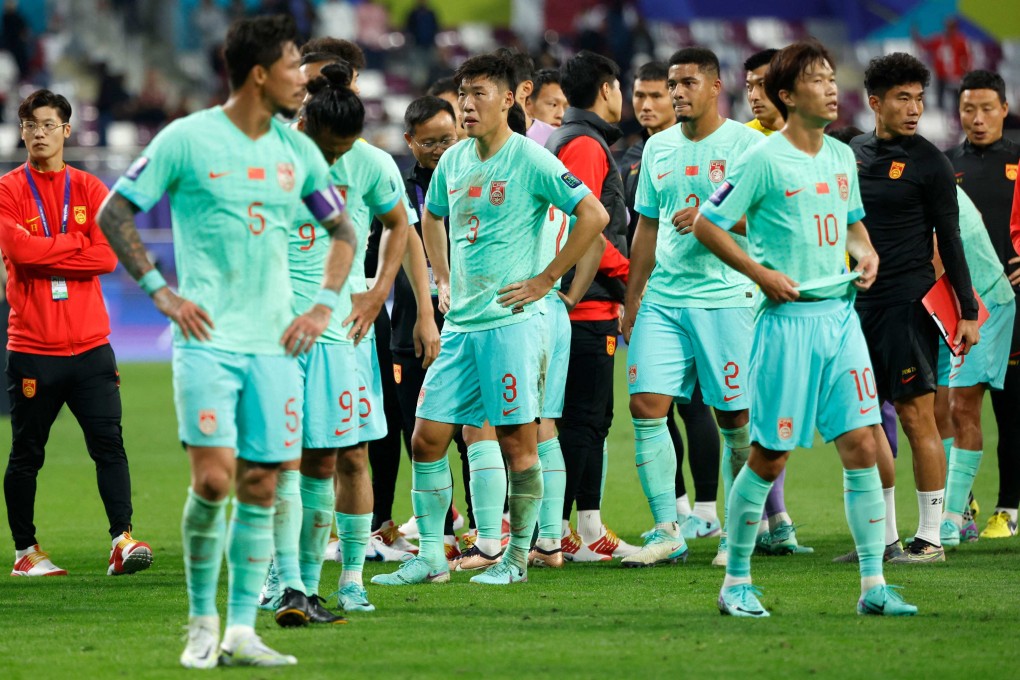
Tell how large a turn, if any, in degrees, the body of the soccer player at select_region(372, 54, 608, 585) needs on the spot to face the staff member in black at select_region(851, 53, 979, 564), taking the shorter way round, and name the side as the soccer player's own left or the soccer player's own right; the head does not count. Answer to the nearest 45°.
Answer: approximately 135° to the soccer player's own left

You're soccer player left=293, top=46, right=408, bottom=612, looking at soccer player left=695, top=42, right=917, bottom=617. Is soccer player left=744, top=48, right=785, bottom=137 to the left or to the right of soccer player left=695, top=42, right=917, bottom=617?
left

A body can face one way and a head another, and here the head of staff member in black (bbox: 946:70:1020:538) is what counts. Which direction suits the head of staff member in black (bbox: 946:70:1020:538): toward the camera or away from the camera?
toward the camera

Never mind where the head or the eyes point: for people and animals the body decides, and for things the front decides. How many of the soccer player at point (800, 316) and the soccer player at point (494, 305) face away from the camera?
0

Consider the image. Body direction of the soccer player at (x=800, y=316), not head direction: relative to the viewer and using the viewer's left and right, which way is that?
facing the viewer and to the right of the viewer

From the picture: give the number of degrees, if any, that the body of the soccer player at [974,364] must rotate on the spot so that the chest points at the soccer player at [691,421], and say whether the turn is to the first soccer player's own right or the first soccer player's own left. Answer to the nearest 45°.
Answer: approximately 45° to the first soccer player's own right

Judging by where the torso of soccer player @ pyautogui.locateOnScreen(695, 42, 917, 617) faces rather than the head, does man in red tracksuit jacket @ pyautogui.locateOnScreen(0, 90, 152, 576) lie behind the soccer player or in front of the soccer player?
behind
